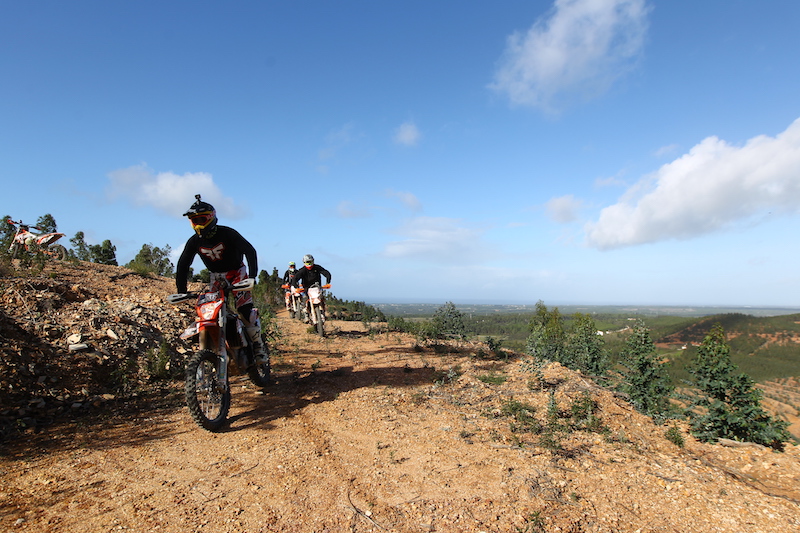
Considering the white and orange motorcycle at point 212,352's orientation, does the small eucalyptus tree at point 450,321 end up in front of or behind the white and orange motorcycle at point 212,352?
behind

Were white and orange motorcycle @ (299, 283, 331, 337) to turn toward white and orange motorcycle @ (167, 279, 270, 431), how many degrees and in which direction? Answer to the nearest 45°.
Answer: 0° — it already faces it

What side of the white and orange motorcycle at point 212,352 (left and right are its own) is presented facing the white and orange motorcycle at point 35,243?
right

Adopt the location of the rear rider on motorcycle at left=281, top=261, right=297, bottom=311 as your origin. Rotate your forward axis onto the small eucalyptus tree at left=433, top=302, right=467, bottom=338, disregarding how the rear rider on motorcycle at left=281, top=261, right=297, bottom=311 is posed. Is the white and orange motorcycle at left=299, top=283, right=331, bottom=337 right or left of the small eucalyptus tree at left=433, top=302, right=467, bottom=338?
right
